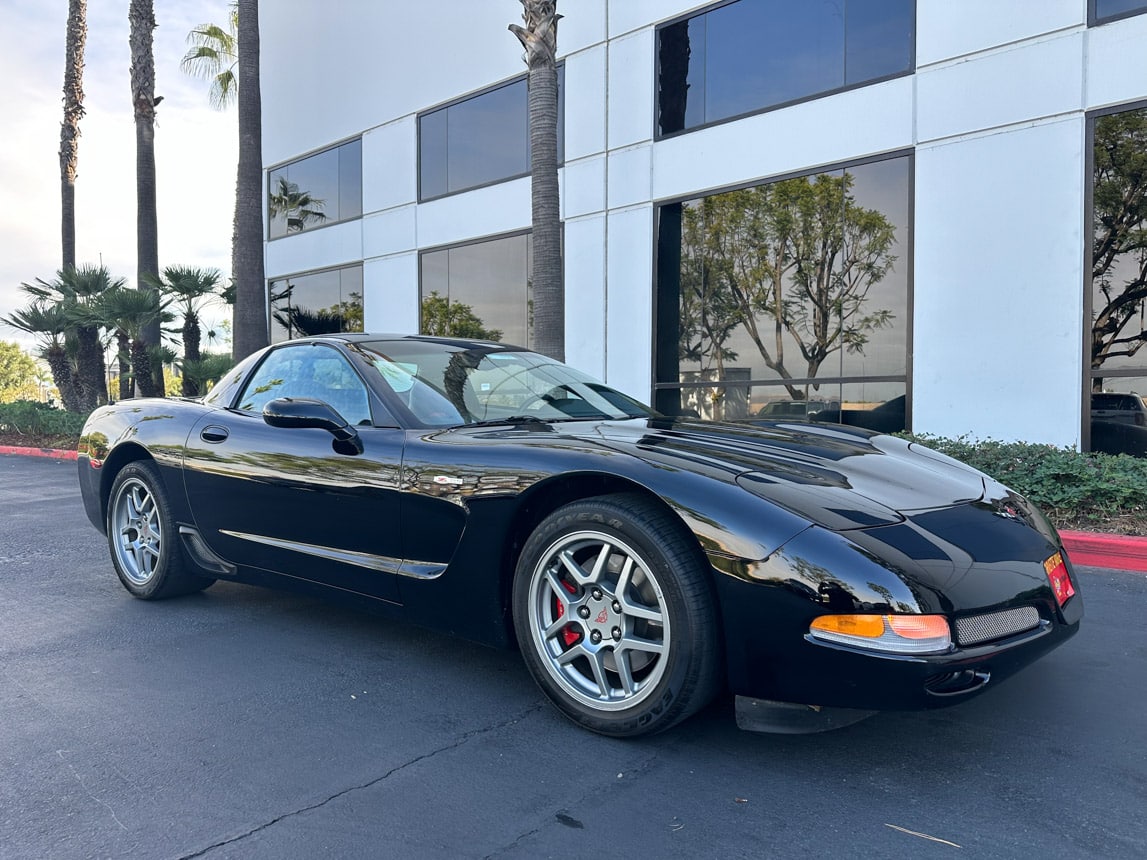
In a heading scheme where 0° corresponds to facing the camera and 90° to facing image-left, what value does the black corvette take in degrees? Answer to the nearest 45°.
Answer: approximately 315°

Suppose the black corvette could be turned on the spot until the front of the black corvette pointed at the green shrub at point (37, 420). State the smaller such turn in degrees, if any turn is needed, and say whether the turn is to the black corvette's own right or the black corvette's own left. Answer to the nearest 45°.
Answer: approximately 180°

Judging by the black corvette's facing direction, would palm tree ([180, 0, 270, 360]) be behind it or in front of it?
behind

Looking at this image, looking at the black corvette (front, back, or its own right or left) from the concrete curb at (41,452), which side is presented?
back

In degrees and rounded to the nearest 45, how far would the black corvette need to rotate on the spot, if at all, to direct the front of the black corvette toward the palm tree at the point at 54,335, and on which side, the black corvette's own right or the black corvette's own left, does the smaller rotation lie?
approximately 180°

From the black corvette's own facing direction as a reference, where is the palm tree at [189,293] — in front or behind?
behind

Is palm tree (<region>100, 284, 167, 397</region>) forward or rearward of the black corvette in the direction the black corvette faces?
rearward

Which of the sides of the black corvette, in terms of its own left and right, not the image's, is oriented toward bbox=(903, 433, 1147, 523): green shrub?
left
